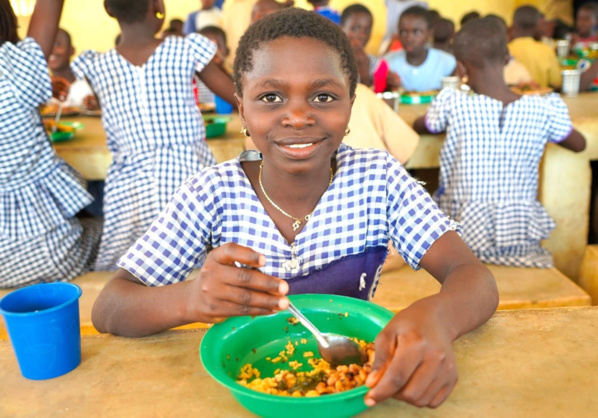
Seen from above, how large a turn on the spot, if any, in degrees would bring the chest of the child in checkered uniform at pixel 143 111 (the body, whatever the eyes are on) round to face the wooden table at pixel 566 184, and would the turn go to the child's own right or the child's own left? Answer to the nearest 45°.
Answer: approximately 90° to the child's own right

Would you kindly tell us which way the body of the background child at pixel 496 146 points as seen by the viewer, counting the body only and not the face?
away from the camera

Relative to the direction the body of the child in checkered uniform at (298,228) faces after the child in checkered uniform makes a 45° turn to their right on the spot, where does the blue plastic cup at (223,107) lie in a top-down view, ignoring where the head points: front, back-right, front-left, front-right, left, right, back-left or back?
back-right

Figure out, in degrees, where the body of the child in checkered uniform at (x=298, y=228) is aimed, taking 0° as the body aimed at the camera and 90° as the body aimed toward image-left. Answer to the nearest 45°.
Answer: approximately 0°

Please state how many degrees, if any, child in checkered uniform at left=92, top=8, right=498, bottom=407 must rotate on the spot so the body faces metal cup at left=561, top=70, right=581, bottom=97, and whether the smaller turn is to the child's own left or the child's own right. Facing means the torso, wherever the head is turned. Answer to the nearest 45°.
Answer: approximately 135° to the child's own left

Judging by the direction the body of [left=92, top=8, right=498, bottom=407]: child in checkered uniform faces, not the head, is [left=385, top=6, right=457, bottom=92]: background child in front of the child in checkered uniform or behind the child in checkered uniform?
behind

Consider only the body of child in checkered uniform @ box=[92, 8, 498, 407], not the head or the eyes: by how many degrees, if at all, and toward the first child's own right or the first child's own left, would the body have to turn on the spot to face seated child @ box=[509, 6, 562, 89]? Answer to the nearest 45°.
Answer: approximately 135° to the first child's own left

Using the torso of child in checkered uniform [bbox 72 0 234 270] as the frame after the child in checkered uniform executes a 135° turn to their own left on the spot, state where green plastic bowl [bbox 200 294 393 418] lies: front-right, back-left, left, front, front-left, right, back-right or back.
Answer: front-left

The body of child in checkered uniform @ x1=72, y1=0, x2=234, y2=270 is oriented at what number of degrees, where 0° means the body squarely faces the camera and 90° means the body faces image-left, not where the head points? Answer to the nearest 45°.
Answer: approximately 180°

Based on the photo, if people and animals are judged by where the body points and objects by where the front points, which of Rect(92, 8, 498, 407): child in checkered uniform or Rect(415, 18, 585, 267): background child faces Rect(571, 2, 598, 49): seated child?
the background child

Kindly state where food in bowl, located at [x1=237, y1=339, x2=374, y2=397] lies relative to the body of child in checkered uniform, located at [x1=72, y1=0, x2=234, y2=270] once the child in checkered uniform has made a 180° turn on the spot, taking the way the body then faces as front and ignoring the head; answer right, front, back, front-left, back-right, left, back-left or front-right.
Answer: front

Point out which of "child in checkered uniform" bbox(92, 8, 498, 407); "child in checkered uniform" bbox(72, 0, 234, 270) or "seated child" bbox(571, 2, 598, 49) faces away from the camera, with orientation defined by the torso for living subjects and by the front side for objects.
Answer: "child in checkered uniform" bbox(72, 0, 234, 270)

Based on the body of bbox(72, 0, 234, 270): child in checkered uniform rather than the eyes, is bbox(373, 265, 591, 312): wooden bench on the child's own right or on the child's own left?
on the child's own right
